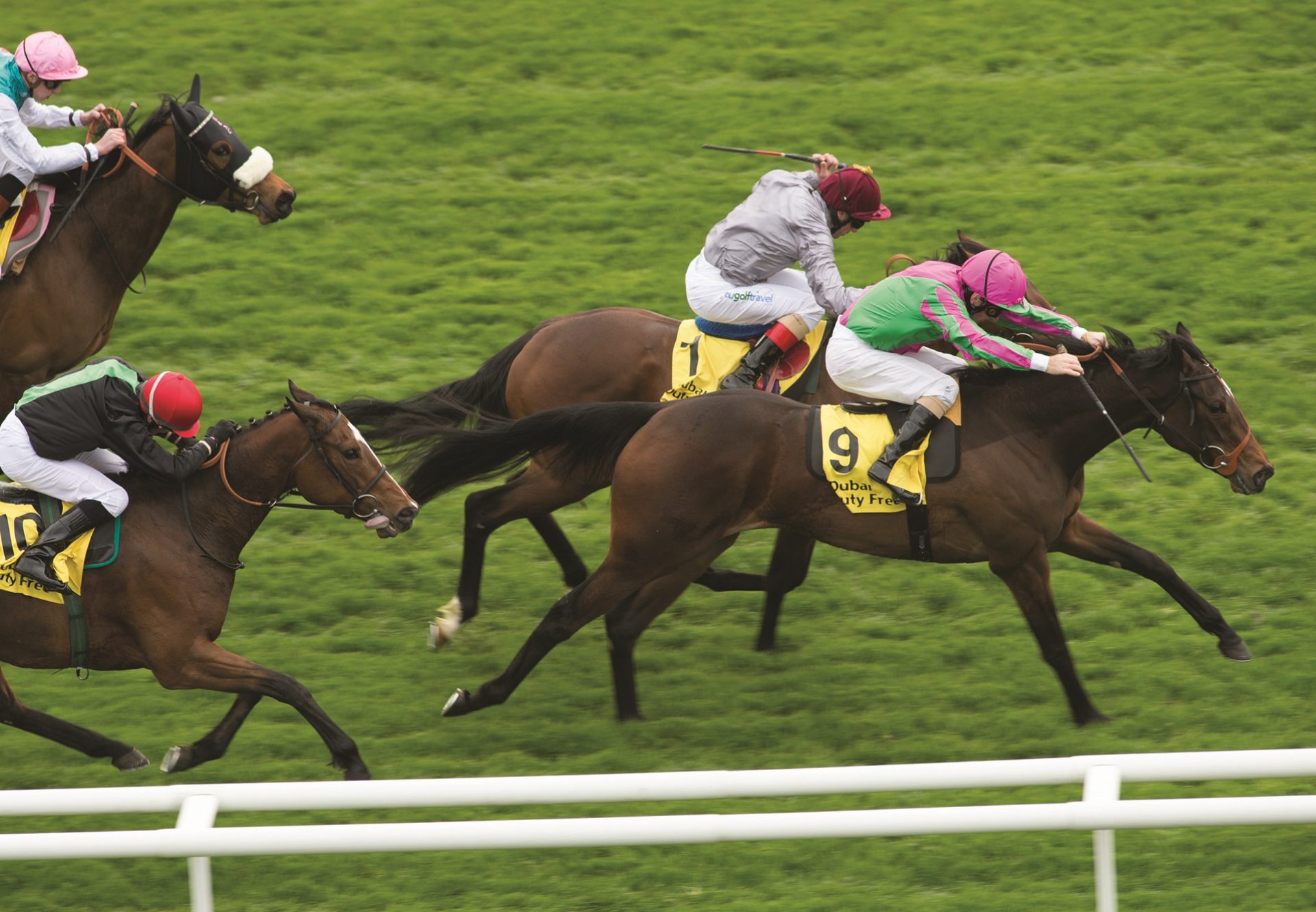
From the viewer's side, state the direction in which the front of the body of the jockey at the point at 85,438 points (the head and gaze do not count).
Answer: to the viewer's right

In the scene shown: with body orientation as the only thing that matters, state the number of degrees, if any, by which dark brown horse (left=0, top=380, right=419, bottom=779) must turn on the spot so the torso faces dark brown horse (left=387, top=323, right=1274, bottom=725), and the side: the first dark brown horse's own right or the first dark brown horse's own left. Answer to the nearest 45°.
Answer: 0° — it already faces it

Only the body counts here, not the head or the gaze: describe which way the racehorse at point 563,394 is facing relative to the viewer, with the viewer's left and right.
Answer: facing to the right of the viewer

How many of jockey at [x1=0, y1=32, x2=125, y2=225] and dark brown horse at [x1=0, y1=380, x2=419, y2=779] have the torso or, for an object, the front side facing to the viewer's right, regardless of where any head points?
2

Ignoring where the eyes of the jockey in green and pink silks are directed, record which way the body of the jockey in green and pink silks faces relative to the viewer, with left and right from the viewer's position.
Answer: facing to the right of the viewer

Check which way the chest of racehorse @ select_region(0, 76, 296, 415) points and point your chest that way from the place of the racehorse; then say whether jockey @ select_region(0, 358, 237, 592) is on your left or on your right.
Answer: on your right

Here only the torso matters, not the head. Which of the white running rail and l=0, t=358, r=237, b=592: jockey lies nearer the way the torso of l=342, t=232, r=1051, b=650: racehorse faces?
the white running rail

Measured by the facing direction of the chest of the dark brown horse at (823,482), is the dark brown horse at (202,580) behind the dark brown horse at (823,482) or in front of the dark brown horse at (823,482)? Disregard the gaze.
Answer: behind

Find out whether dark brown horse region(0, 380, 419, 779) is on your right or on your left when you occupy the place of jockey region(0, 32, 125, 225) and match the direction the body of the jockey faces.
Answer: on your right

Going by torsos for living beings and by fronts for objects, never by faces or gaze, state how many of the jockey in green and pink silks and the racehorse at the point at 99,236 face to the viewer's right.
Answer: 2

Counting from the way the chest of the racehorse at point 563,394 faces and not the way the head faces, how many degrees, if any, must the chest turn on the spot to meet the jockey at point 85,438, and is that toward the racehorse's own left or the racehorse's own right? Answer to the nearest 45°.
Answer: approximately 135° to the racehorse's own right

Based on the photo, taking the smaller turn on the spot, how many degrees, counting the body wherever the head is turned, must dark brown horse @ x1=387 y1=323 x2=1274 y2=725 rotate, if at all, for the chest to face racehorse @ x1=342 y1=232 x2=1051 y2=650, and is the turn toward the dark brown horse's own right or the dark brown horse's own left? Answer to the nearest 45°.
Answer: approximately 135° to the dark brown horse's own left

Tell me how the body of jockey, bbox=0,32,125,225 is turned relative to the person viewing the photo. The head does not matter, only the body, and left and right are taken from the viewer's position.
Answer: facing to the right of the viewer

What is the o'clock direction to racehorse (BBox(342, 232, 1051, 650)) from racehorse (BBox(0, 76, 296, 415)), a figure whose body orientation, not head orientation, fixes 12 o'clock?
racehorse (BBox(342, 232, 1051, 650)) is roughly at 1 o'clock from racehorse (BBox(0, 76, 296, 415)).
